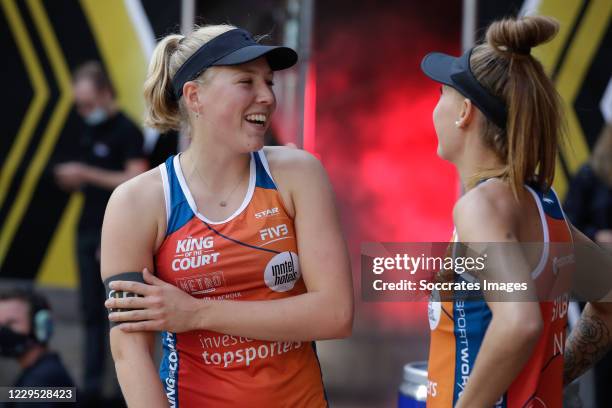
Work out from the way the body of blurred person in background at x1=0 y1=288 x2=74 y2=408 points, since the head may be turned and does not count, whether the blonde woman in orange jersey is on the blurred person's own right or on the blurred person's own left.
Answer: on the blurred person's own left

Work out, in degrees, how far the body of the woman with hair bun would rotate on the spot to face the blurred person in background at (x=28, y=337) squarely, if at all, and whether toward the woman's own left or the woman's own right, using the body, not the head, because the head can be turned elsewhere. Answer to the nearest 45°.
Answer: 0° — they already face them

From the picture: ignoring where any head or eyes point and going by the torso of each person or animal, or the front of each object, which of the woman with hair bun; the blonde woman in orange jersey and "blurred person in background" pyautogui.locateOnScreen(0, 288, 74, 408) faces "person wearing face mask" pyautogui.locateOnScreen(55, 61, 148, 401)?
the woman with hair bun

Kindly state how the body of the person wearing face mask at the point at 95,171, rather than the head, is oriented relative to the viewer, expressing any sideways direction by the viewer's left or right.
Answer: facing the viewer and to the left of the viewer

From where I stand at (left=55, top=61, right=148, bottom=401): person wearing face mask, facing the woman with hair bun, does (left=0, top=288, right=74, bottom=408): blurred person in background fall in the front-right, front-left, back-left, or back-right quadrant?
front-right

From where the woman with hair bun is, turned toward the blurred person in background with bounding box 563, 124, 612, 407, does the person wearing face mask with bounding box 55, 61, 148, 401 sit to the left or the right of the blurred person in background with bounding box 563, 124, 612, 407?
left

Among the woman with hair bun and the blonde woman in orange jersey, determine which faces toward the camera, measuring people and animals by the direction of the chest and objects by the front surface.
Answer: the blonde woman in orange jersey

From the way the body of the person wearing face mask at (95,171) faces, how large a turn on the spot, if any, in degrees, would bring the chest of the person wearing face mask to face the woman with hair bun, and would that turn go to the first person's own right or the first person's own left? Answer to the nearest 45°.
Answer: approximately 45° to the first person's own left

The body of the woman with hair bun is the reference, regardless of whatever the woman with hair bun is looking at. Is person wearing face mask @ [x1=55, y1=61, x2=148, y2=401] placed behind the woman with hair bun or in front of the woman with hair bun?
in front

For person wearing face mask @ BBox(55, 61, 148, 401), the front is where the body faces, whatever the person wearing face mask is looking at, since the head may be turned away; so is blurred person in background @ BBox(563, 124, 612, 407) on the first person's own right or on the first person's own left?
on the first person's own left

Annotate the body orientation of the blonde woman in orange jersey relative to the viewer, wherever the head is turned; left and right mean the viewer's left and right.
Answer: facing the viewer

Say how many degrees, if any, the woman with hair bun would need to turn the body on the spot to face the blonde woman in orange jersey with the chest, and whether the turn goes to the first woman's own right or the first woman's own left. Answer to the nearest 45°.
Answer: approximately 45° to the first woman's own left
